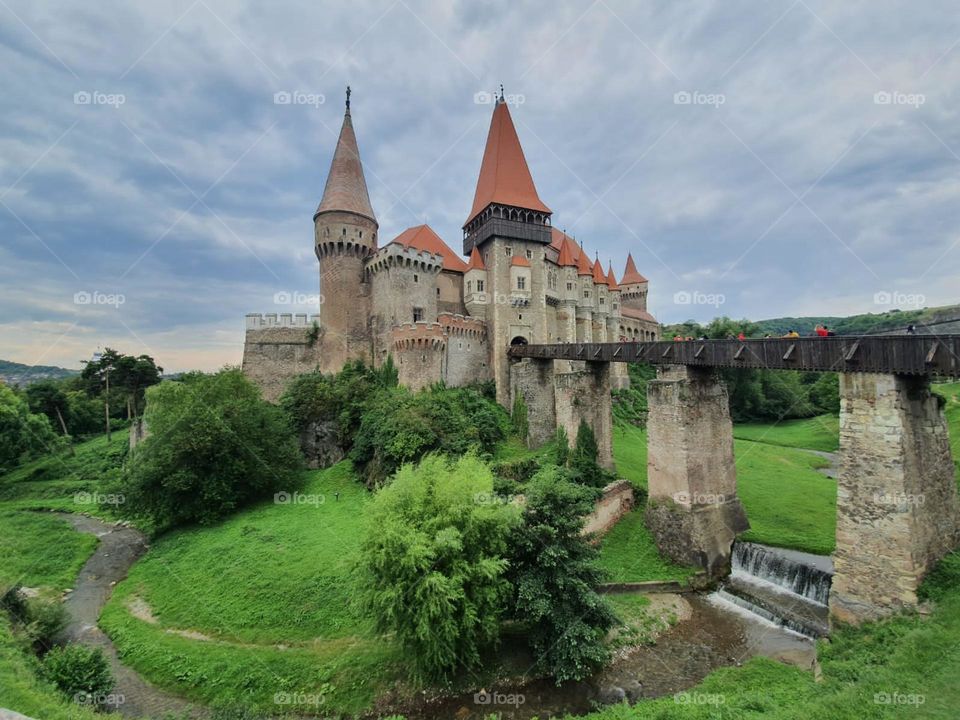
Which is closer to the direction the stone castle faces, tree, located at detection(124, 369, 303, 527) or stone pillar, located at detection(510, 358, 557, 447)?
the stone pillar

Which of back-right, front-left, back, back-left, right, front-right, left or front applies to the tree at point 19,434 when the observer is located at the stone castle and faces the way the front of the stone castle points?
back-right

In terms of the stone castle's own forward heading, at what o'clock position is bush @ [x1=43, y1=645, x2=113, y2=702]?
The bush is roughly at 2 o'clock from the stone castle.

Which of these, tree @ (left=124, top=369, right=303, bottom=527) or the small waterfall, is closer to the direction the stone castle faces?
the small waterfall

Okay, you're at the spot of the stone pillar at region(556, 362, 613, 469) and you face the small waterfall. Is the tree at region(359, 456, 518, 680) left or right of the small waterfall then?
right

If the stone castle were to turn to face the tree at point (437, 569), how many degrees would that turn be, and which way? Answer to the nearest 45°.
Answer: approximately 45° to its right

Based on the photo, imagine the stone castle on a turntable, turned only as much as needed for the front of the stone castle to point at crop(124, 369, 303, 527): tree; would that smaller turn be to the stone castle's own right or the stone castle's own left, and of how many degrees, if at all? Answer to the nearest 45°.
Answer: approximately 90° to the stone castle's own right

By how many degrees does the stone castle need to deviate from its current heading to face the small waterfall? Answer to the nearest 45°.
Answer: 0° — it already faces it

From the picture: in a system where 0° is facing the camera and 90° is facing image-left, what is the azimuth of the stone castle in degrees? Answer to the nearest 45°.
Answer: approximately 315°
